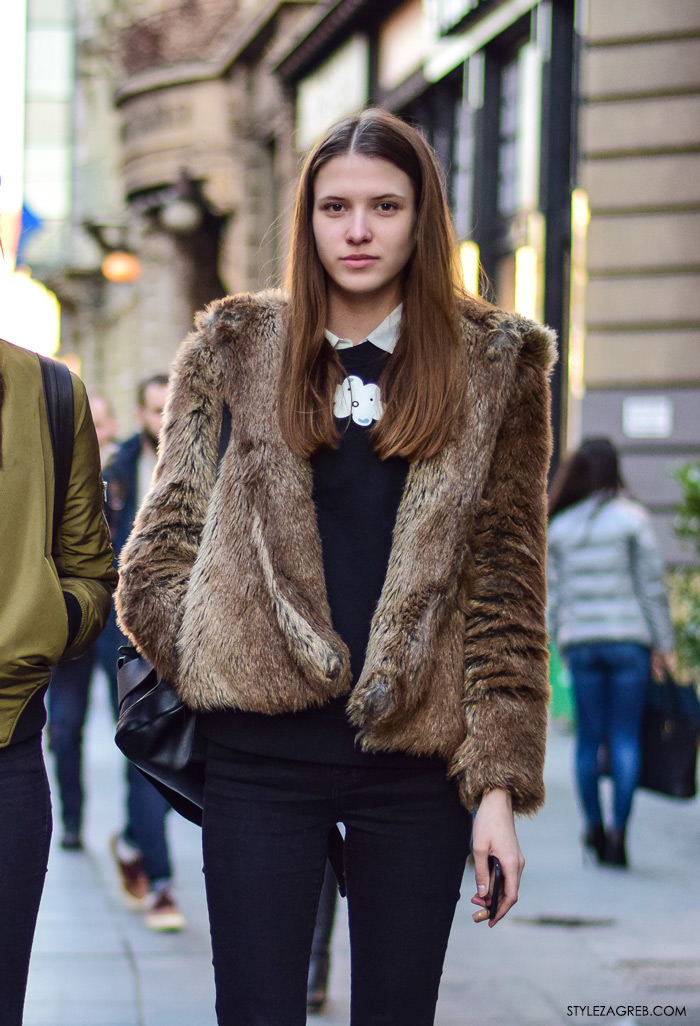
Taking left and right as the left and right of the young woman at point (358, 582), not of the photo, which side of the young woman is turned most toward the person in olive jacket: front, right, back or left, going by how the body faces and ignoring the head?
right

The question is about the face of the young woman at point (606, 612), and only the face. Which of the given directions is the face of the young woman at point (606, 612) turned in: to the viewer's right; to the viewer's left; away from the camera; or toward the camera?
away from the camera

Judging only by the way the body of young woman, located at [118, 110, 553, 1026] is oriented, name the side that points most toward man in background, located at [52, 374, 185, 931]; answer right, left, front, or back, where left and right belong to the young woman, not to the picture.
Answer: back

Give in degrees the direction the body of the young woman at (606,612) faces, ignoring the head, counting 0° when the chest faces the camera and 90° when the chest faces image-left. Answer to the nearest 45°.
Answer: approximately 180°

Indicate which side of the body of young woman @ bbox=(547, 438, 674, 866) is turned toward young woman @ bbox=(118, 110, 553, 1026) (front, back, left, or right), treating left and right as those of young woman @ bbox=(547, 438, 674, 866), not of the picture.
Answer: back

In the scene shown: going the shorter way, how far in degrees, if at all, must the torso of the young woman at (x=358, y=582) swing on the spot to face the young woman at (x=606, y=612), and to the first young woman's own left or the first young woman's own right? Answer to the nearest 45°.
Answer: approximately 180°
